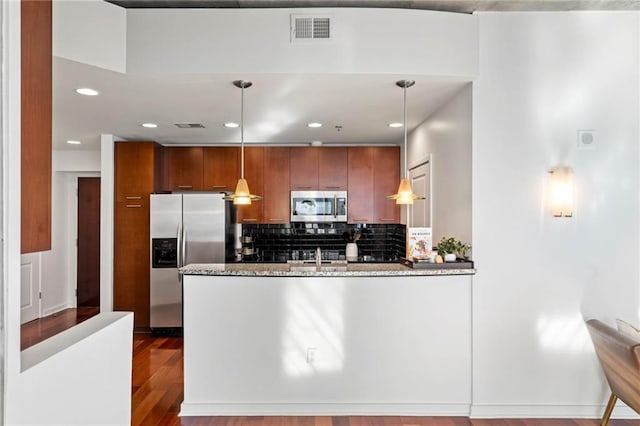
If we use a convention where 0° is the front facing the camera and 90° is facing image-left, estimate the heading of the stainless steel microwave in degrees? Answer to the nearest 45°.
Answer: approximately 0°

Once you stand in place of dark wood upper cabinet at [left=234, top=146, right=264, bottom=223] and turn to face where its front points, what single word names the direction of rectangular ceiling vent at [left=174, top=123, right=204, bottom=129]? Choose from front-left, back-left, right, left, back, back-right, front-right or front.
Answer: front-right

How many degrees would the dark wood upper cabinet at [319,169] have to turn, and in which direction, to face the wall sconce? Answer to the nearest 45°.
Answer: approximately 45° to its left

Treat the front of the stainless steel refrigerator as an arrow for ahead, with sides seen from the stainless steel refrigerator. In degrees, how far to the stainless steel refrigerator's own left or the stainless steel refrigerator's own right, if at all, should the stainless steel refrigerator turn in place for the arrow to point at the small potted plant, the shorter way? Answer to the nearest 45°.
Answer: approximately 45° to the stainless steel refrigerator's own left

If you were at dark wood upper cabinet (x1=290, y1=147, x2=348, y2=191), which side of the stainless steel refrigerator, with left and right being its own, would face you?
left

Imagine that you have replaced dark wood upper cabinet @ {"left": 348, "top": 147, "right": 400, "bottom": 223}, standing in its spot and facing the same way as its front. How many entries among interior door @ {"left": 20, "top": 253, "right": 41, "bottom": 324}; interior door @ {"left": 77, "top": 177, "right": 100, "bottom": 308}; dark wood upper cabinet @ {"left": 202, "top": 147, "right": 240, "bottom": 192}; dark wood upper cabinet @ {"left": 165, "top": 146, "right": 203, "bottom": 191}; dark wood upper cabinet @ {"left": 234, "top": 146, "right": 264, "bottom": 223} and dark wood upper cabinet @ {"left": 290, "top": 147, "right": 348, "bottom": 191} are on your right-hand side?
6

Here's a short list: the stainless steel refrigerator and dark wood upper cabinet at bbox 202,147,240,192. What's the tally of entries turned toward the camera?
2

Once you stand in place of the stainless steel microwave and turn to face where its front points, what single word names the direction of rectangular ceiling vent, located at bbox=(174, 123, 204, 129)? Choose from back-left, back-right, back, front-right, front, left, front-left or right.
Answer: front-right

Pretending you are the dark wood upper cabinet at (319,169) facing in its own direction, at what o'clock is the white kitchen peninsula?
The white kitchen peninsula is roughly at 12 o'clock from the dark wood upper cabinet.
